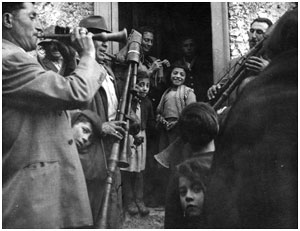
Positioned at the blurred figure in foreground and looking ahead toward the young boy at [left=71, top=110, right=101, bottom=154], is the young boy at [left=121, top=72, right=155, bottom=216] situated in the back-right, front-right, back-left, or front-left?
front-right

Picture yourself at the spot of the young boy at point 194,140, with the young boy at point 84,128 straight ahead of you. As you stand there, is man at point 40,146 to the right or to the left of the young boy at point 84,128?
left

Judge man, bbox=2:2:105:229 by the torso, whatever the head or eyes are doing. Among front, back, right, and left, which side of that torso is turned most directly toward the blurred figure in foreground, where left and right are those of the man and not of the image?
front

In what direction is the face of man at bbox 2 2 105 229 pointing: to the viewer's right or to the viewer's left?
to the viewer's right

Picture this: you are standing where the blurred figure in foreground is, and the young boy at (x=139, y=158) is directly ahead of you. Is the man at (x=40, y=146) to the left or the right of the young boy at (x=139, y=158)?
left

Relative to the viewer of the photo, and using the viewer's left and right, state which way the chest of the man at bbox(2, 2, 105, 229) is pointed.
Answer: facing to the right of the viewer

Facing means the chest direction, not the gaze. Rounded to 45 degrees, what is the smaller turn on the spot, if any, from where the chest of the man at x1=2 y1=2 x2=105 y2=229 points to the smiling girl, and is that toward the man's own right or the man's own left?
approximately 45° to the man's own left

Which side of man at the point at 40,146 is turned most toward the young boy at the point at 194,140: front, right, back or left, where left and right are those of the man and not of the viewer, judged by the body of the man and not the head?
front
